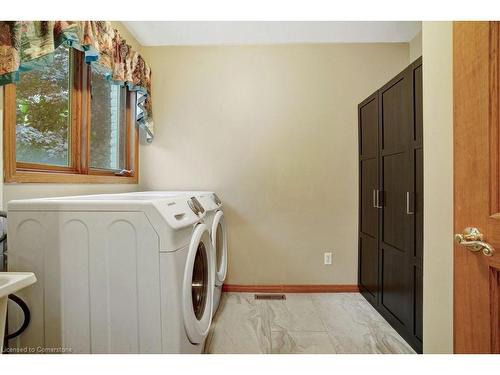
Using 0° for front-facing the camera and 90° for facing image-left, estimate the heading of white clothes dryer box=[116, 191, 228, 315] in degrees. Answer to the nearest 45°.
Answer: approximately 270°

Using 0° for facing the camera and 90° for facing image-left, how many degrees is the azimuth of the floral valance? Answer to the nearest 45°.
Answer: approximately 315°

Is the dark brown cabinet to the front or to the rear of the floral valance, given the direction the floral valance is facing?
to the front

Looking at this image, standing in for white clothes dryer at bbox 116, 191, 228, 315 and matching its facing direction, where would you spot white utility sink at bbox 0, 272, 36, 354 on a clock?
The white utility sink is roughly at 4 o'clock from the white clothes dryer.

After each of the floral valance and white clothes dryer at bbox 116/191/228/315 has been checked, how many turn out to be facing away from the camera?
0

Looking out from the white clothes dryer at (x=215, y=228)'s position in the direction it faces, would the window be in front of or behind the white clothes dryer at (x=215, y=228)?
behind
